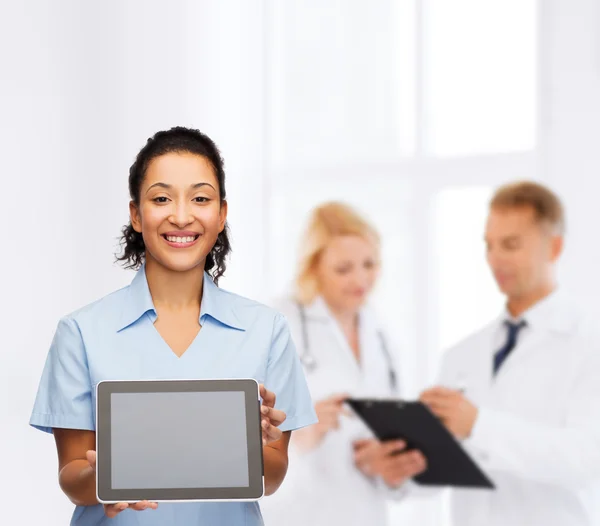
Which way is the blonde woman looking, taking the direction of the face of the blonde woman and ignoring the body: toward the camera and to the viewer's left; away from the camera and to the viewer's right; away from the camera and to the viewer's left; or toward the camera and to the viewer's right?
toward the camera and to the viewer's right

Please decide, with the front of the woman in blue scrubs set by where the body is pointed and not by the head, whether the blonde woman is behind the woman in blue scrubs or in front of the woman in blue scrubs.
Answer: behind

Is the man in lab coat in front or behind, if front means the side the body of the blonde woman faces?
in front

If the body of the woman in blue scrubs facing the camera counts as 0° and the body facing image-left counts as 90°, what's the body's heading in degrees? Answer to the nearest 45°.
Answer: approximately 0°

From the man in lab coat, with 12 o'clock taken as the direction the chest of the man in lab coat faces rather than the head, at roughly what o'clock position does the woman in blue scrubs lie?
The woman in blue scrubs is roughly at 11 o'clock from the man in lab coat.

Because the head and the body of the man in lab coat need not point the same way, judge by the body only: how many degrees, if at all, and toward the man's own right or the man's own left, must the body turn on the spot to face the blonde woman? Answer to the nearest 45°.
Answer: approximately 45° to the man's own right

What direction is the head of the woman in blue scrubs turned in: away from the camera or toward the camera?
toward the camera

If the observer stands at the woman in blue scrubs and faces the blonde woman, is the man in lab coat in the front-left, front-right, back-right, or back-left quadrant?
front-right

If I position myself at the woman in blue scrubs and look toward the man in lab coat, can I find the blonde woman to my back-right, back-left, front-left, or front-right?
front-left

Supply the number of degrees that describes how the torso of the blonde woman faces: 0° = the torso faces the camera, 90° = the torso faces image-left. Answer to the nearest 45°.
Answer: approximately 315°

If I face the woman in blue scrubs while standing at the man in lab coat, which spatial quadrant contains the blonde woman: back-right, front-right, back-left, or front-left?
front-right

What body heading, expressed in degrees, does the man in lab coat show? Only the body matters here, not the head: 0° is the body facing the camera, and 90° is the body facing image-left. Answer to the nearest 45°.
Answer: approximately 45°

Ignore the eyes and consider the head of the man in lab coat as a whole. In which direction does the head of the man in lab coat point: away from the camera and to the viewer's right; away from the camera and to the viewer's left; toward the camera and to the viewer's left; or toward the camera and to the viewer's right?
toward the camera and to the viewer's left

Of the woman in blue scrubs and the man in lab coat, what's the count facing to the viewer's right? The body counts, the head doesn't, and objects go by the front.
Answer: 0

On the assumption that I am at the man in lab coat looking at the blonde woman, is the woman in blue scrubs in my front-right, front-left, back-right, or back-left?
front-left

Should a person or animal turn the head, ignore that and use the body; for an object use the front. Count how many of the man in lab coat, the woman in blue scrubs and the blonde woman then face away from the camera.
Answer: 0

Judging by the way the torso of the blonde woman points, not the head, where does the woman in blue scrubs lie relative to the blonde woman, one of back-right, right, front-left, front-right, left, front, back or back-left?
front-right
